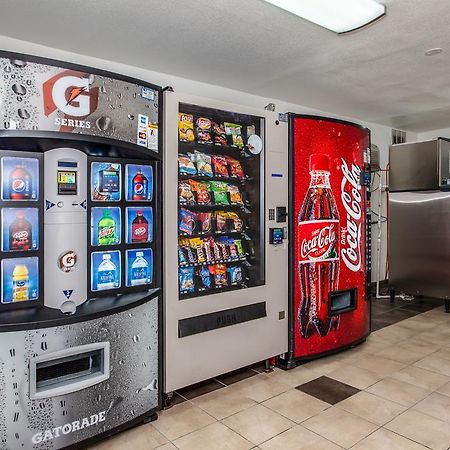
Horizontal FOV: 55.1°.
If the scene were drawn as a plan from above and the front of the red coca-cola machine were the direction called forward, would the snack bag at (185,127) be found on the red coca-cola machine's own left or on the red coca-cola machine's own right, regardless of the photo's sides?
on the red coca-cola machine's own right

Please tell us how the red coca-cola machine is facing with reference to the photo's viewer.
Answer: facing the viewer and to the right of the viewer

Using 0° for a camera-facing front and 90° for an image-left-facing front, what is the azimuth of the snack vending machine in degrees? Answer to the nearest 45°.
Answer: approximately 315°

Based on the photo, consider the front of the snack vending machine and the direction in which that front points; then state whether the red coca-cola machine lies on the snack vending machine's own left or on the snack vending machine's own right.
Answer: on the snack vending machine's own left

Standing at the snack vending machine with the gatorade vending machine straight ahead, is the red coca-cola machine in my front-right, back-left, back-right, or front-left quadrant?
back-left

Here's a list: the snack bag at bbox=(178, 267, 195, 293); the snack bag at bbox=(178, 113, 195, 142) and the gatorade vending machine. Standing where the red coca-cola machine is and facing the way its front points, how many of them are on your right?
3

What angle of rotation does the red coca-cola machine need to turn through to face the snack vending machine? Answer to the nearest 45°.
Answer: approximately 90° to its right

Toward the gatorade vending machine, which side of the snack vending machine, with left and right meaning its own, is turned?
right

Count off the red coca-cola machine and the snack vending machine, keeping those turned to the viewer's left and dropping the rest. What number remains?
0

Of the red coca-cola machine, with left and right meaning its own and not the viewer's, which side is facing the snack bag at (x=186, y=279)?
right

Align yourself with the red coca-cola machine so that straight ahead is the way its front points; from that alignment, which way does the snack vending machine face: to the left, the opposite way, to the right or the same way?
the same way

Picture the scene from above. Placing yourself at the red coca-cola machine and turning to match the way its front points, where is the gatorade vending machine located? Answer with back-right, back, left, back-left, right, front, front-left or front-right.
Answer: right
